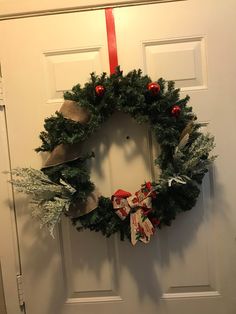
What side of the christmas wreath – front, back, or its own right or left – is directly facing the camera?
front
